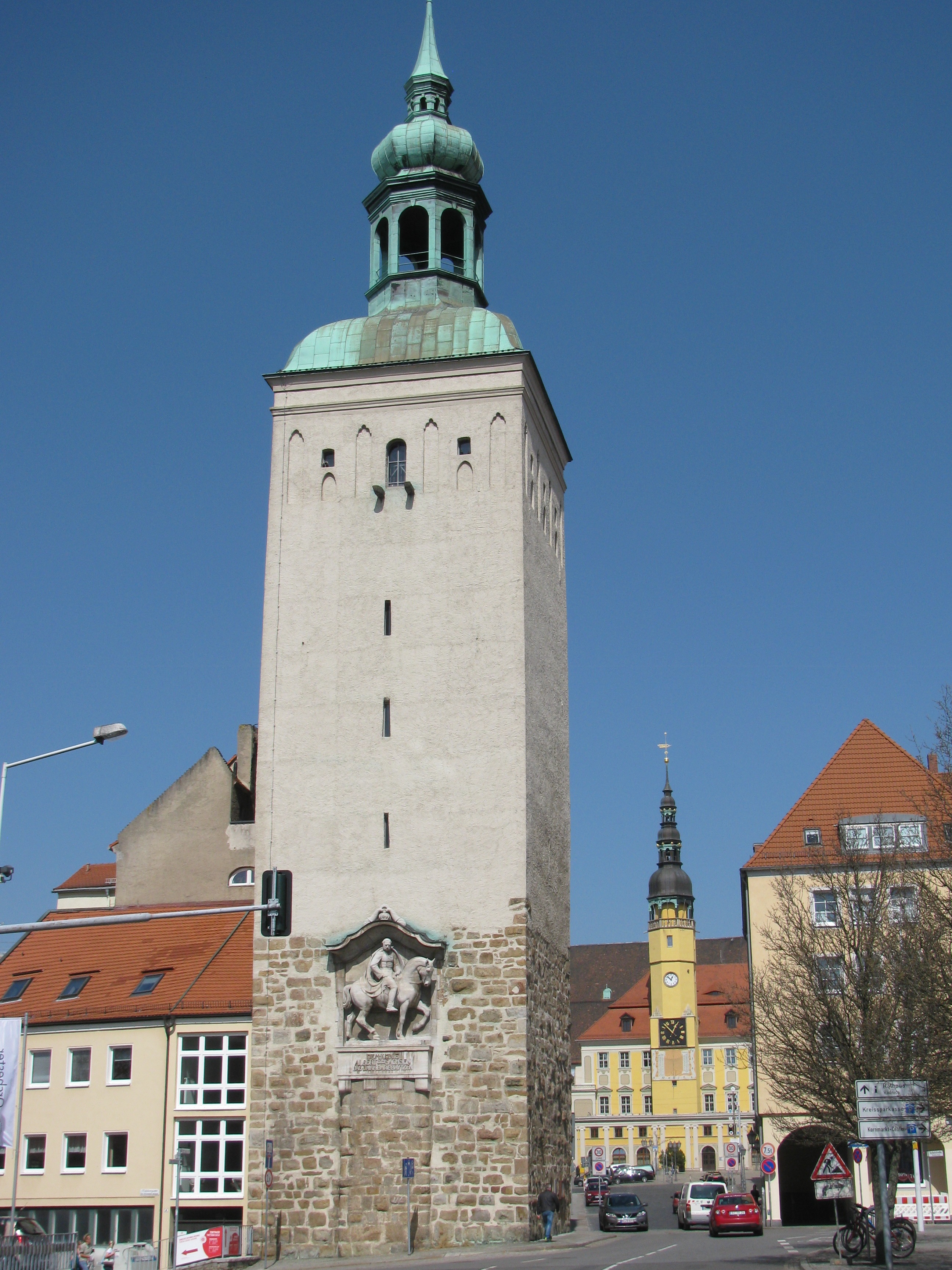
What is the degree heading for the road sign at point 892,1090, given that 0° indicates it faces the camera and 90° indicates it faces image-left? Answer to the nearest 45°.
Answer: approximately 0°

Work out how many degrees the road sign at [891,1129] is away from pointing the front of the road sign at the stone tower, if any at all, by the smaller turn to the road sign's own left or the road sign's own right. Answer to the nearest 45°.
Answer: approximately 135° to the road sign's own right

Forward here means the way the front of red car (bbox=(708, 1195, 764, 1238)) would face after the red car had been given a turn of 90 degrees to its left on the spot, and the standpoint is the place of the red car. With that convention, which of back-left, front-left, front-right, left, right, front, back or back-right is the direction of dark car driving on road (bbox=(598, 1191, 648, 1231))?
front-right

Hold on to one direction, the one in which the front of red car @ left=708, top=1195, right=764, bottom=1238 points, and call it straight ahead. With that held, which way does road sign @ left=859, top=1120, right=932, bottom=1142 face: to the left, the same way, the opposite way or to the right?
the opposite way

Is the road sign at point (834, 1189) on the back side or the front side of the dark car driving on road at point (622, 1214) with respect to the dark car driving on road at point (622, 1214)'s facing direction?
on the front side

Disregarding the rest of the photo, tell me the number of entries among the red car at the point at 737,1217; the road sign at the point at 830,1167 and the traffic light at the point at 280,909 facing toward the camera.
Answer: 1

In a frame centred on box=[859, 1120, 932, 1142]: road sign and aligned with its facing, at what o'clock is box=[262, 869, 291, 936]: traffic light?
The traffic light is roughly at 2 o'clock from the road sign.

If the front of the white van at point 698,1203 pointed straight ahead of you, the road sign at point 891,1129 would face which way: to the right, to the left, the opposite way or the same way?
the opposite way

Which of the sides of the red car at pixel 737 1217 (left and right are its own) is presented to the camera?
back
